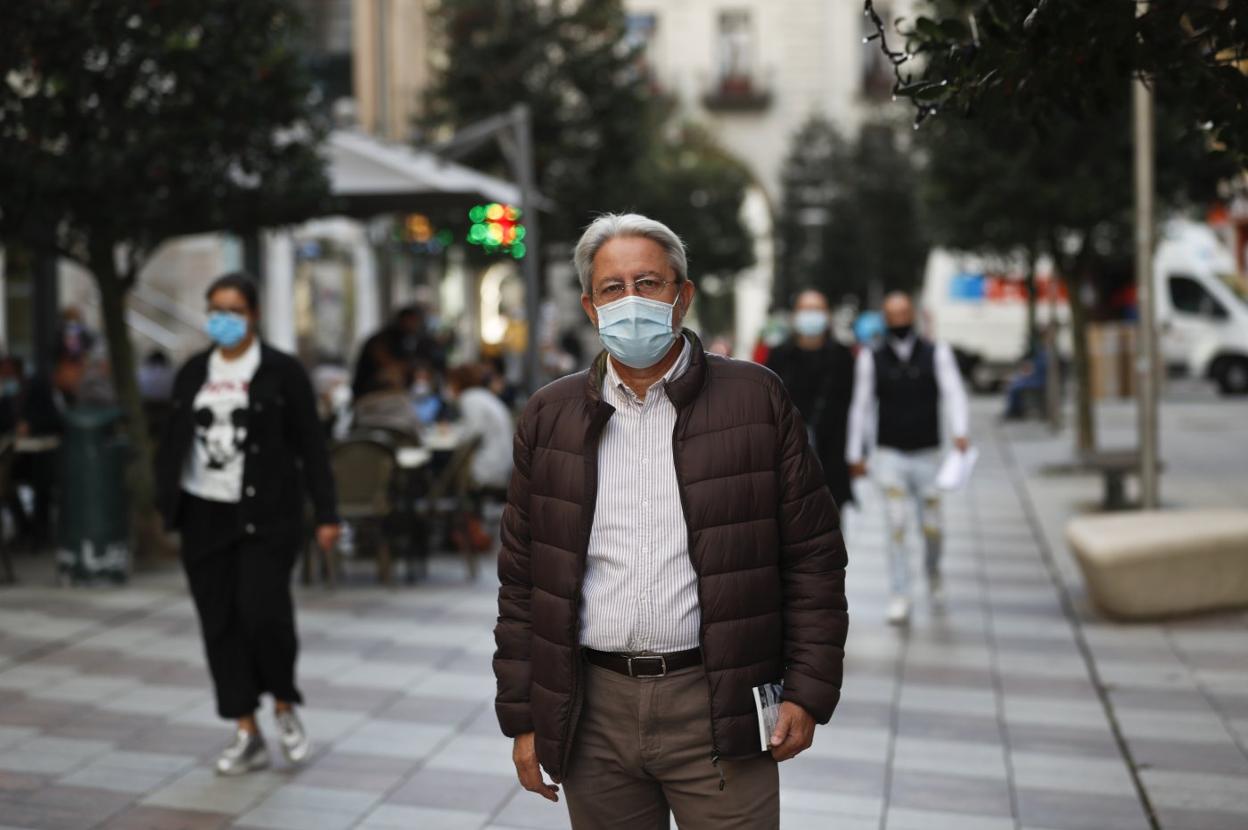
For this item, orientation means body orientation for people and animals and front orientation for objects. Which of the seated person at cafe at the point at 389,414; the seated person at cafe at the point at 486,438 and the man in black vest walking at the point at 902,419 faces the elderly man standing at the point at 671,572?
the man in black vest walking at the point at 902,419

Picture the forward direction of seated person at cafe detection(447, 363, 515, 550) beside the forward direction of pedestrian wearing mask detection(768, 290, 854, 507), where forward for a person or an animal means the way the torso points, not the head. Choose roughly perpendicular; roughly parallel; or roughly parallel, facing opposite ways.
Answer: roughly perpendicular

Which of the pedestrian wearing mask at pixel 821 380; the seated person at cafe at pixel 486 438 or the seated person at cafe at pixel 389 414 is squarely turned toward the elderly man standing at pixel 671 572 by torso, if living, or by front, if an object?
the pedestrian wearing mask

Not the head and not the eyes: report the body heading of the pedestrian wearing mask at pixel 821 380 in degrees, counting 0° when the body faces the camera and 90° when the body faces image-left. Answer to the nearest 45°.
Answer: approximately 0°

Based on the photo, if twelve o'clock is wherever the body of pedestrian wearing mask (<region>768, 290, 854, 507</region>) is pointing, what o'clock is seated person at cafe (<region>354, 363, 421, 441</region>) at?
The seated person at cafe is roughly at 4 o'clock from the pedestrian wearing mask.

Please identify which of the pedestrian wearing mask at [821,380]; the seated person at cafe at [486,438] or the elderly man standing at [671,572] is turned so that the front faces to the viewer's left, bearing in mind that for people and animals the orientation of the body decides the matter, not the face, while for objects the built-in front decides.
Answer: the seated person at cafe

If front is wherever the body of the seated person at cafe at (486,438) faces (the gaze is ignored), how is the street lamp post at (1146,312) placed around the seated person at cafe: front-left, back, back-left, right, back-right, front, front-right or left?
back

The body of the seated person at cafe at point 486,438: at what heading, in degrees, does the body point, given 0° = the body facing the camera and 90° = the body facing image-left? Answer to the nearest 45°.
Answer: approximately 90°

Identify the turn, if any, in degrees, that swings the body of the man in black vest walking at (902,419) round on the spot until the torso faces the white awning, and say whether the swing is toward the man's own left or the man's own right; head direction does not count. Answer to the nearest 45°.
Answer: approximately 135° to the man's own right

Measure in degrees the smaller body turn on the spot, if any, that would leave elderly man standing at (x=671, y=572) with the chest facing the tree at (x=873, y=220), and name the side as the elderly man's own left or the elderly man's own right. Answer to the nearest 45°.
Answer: approximately 180°
